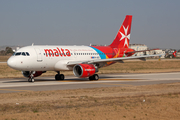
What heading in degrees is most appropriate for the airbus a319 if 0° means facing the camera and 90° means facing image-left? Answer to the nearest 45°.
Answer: approximately 45°
